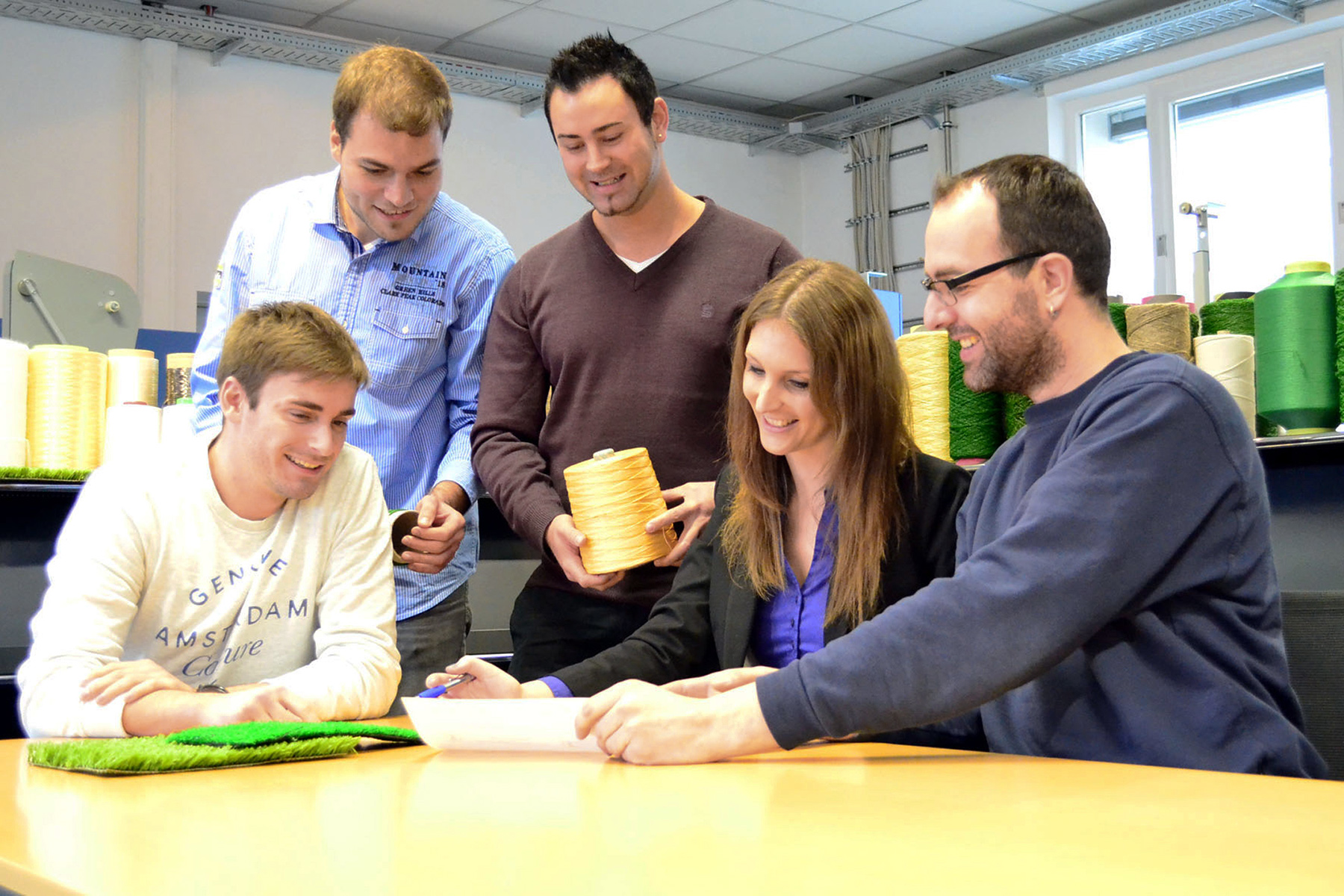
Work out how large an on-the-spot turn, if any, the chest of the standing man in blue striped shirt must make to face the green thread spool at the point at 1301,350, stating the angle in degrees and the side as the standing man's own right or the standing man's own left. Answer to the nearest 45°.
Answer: approximately 90° to the standing man's own left

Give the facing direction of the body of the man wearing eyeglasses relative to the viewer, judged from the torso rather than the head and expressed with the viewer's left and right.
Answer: facing to the left of the viewer

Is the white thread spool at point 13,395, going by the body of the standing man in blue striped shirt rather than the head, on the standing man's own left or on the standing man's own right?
on the standing man's own right

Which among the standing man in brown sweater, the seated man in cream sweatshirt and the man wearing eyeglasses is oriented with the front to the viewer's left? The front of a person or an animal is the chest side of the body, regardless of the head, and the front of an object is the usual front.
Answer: the man wearing eyeglasses

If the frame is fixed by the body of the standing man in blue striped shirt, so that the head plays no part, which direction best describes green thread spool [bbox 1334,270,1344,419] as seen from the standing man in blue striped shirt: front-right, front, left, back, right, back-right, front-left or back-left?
left

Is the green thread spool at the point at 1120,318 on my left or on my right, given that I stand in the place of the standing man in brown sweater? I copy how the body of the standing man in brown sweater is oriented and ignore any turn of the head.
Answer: on my left

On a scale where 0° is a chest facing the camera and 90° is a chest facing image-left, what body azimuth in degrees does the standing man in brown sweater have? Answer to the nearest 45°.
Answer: approximately 0°

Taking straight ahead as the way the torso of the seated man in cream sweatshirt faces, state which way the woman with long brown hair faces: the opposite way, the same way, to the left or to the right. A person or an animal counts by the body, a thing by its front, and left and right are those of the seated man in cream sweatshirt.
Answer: to the right

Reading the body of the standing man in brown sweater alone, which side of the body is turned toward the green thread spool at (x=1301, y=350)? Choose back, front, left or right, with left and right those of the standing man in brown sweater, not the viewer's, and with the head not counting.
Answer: left

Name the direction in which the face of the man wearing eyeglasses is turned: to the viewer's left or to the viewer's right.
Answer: to the viewer's left

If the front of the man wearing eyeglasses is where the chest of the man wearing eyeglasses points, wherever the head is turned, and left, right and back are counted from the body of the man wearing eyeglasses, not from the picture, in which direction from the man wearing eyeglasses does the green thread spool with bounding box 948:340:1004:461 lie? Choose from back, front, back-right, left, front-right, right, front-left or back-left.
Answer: right

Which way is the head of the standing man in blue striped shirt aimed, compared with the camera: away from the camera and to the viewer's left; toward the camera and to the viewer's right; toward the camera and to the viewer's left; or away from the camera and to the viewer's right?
toward the camera and to the viewer's right
